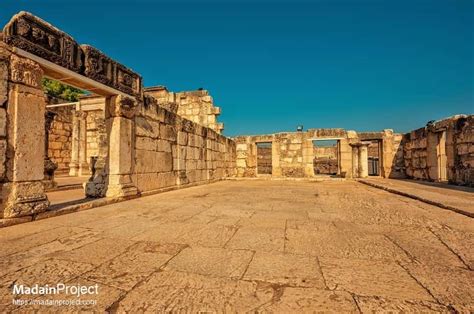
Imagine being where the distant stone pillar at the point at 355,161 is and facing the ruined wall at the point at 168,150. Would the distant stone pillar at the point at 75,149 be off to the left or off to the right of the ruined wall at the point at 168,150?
right

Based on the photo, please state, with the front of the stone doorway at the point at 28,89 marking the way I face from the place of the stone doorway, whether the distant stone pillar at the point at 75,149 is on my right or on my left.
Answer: on my left

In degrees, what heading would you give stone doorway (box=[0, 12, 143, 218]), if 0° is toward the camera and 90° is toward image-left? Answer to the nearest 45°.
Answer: approximately 315°

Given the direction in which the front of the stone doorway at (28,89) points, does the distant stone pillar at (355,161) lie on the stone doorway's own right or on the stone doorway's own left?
on the stone doorway's own left

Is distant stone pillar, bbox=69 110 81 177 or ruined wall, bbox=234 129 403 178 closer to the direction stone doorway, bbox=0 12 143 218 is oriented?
the ruined wall

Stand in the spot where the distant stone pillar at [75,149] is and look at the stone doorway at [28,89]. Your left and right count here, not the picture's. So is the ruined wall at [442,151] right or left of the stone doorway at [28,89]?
left

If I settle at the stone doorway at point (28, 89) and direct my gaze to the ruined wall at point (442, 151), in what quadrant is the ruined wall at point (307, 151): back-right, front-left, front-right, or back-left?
front-left

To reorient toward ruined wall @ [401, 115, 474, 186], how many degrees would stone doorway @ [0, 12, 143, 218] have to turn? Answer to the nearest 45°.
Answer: approximately 45° to its left

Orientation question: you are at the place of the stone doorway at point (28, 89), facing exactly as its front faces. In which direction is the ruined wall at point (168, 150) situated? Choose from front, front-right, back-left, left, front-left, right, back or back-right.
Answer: left

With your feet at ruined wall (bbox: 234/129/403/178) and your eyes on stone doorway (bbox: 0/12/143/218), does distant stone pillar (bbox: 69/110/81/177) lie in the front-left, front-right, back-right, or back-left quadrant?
front-right

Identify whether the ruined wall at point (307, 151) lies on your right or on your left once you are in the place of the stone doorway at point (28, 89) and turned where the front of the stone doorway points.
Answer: on your left
